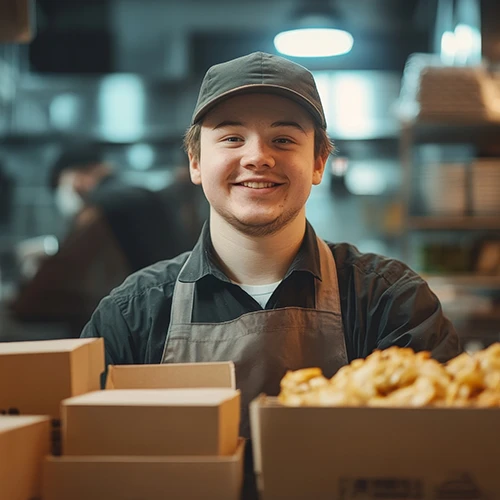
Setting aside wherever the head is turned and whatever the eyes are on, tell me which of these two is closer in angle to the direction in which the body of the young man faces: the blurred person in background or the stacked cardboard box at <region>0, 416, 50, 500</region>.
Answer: the stacked cardboard box

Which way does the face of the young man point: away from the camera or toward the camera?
toward the camera

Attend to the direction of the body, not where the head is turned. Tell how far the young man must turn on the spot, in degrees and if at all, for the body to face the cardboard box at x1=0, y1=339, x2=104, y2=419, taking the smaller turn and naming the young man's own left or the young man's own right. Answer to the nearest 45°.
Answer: approximately 45° to the young man's own right

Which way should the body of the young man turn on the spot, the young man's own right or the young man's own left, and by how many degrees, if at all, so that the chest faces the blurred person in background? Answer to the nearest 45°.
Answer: approximately 180°

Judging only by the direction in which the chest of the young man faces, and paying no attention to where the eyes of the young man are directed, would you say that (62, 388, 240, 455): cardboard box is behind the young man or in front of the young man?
in front

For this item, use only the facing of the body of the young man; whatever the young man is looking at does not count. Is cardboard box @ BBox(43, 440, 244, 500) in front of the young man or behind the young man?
in front

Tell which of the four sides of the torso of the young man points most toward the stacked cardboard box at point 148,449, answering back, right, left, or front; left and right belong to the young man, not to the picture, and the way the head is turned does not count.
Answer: front

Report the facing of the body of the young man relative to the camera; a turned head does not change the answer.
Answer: toward the camera

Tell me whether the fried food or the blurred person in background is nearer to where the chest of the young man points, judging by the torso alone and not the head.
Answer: the fried food
